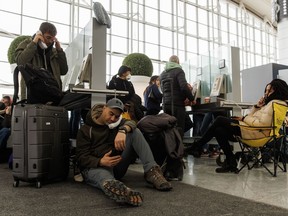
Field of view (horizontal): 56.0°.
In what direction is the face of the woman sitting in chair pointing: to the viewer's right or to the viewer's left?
to the viewer's left

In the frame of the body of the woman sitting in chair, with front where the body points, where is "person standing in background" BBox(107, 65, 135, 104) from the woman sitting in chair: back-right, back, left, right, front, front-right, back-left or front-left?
front

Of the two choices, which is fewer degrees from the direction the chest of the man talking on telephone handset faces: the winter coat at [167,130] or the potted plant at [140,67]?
the winter coat

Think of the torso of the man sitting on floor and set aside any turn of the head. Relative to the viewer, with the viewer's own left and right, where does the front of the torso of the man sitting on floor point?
facing the viewer and to the right of the viewer

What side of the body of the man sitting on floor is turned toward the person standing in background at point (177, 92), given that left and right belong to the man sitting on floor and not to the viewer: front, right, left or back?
left

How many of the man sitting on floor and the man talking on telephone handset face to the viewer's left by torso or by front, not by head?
0

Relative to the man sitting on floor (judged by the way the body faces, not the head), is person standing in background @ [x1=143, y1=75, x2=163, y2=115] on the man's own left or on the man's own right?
on the man's own left

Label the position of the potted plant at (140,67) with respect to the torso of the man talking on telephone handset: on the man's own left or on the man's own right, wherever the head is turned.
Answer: on the man's own left

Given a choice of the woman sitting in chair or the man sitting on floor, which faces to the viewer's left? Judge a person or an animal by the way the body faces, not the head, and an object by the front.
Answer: the woman sitting in chair

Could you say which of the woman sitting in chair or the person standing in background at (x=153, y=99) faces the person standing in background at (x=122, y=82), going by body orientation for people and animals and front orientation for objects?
the woman sitting in chair

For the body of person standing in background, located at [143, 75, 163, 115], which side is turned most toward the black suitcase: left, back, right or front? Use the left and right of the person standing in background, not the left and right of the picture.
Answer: right

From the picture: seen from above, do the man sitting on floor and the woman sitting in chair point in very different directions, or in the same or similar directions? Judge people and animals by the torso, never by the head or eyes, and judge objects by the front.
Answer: very different directions

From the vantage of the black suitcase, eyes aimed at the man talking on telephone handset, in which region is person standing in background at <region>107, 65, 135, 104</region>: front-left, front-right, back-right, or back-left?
front-right

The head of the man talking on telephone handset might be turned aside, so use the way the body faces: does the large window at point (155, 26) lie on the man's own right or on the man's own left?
on the man's own left

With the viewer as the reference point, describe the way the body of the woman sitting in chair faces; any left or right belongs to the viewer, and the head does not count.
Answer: facing to the left of the viewer

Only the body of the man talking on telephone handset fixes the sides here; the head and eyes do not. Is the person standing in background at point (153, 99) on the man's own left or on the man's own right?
on the man's own left
